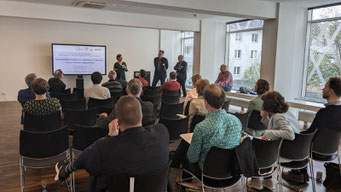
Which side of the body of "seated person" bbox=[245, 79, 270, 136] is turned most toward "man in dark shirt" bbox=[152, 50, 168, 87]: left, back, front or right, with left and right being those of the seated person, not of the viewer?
front

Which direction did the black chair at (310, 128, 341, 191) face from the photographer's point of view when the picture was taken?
facing away from the viewer and to the left of the viewer

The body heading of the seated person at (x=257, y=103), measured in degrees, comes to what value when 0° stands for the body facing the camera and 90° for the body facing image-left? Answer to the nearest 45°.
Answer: approximately 135°

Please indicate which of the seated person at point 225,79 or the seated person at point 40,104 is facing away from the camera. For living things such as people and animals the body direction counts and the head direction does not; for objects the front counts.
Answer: the seated person at point 40,104

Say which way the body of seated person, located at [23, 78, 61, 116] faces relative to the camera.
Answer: away from the camera

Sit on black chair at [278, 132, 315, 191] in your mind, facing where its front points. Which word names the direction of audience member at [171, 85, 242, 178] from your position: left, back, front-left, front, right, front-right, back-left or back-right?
left

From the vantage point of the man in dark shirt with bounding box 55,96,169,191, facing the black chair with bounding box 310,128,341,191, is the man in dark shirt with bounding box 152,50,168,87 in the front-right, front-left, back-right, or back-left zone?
front-left

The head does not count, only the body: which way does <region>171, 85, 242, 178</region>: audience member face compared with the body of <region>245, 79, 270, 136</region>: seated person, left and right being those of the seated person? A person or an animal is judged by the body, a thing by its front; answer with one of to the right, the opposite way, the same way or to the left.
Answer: the same way

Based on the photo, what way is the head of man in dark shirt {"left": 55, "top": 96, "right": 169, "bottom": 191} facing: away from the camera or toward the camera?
away from the camera

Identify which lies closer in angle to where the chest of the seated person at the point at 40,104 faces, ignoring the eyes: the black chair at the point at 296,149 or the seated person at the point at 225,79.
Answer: the seated person

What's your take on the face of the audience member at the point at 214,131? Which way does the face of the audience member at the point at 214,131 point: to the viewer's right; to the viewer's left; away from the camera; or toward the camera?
away from the camera

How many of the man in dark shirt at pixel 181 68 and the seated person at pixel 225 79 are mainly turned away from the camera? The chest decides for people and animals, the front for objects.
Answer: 0

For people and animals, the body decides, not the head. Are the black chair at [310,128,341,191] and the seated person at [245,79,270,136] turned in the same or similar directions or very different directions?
same or similar directions

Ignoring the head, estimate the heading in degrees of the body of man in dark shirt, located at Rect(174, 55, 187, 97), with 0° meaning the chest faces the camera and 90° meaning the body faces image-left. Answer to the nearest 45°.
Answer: approximately 45°
